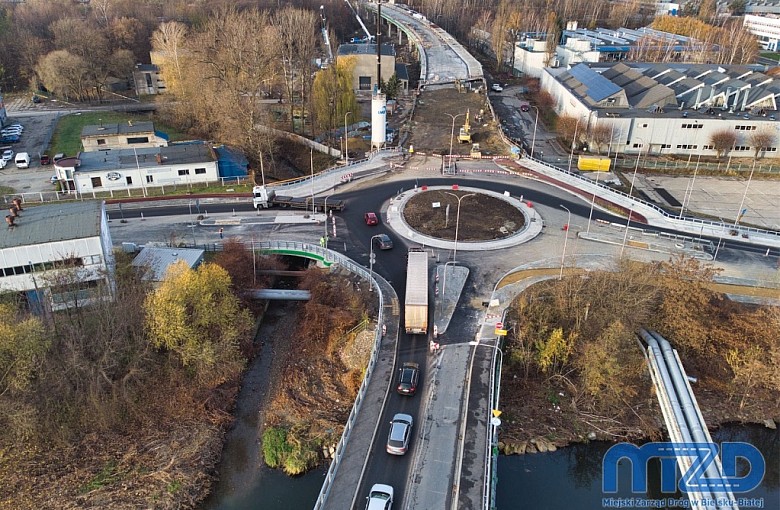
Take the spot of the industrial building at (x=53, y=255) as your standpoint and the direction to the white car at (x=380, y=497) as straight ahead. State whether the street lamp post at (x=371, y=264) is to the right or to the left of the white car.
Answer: left

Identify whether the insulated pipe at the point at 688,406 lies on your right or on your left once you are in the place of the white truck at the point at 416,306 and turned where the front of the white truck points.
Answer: on your left

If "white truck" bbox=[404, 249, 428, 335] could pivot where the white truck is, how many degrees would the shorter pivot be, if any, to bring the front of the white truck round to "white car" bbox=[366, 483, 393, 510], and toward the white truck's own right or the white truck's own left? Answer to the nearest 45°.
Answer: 0° — it already faces it

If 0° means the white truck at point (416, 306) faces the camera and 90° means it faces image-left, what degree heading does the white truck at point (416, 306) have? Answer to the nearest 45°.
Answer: approximately 0°

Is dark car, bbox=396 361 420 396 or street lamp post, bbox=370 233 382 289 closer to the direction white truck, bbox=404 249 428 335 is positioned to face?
the street lamp post

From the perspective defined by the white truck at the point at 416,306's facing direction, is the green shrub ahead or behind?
behind

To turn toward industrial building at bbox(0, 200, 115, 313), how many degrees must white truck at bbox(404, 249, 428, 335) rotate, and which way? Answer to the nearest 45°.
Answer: approximately 90° to its right

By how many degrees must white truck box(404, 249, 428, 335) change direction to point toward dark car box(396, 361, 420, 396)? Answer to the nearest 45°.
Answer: approximately 180°
